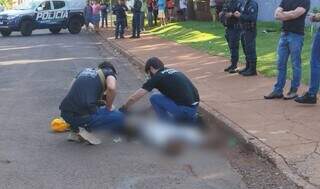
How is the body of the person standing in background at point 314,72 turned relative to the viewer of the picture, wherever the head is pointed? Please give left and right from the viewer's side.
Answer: facing to the left of the viewer

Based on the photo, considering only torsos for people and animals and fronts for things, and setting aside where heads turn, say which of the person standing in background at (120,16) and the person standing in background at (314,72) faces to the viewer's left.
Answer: the person standing in background at (314,72)

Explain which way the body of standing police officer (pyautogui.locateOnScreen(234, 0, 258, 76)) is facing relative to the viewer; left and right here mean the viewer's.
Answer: facing to the left of the viewer

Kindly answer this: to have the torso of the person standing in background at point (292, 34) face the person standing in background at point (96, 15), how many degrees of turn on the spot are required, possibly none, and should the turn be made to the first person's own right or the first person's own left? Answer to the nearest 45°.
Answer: approximately 90° to the first person's own right

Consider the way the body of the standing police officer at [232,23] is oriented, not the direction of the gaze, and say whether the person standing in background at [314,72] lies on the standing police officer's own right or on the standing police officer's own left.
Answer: on the standing police officer's own left

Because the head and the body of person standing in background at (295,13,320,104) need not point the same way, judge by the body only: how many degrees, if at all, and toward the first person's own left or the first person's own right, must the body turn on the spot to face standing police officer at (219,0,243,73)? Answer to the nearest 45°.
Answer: approximately 45° to the first person's own right

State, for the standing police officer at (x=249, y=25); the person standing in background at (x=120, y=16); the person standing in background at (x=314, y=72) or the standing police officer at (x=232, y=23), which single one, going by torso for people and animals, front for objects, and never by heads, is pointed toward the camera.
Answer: the person standing in background at (x=120, y=16)

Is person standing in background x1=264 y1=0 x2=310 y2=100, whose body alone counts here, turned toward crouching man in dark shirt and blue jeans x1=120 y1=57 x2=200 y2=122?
yes
